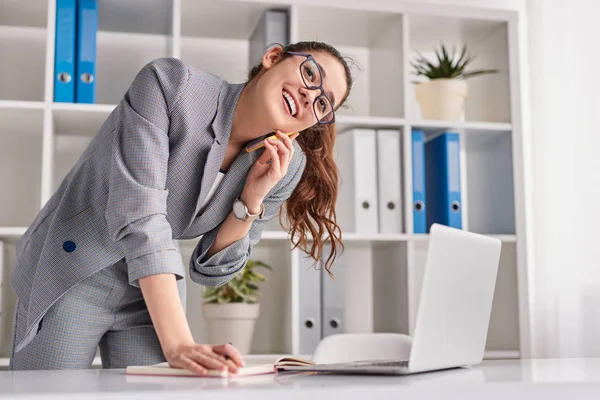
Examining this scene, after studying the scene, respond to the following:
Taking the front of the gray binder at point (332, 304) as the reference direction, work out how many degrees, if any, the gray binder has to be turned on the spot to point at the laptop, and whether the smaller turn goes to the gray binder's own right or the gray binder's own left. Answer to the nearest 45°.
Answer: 0° — it already faces it

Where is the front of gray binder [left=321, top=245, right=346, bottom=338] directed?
toward the camera

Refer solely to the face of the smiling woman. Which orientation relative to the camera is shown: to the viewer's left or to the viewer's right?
to the viewer's right

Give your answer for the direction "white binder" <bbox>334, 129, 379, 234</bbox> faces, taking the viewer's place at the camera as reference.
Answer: facing the viewer

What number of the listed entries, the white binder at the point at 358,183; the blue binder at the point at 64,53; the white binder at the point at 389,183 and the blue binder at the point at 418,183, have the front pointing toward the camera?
4

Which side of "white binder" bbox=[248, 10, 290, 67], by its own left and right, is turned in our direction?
front

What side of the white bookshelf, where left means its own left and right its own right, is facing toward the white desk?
front

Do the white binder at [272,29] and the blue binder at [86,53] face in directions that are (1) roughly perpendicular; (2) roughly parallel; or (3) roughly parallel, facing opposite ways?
roughly parallel

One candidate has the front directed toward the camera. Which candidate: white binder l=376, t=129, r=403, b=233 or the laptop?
the white binder

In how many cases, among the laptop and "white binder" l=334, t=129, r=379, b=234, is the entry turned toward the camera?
1

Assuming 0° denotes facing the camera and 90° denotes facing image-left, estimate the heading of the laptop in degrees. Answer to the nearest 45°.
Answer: approximately 135°

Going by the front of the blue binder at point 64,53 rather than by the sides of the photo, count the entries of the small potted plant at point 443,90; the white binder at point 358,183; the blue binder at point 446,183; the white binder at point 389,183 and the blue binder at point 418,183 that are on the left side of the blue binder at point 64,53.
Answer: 5

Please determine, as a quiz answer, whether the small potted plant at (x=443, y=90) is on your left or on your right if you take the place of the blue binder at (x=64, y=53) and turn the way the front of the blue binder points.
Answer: on your left
